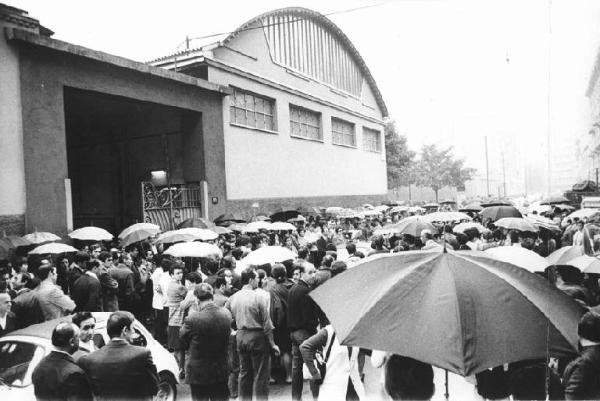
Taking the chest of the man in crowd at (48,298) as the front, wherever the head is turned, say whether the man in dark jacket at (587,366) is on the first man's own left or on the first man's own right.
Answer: on the first man's own right

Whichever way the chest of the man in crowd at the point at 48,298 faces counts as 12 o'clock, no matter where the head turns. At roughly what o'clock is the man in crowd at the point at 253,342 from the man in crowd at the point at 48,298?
the man in crowd at the point at 253,342 is roughly at 3 o'clock from the man in crowd at the point at 48,298.

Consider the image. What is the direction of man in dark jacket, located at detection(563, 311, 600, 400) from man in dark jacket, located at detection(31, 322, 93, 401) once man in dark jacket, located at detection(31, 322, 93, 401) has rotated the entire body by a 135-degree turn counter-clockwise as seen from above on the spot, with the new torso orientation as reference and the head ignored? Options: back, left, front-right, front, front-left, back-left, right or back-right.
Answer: back-left

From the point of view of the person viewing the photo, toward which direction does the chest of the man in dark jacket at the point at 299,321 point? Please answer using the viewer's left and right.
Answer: facing away from the viewer and to the right of the viewer

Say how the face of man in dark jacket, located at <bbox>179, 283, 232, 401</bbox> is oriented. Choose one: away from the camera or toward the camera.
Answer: away from the camera

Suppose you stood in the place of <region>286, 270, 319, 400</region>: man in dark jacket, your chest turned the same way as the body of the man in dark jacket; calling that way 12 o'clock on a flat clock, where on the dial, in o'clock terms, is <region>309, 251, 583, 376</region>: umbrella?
The umbrella is roughly at 4 o'clock from the man in dark jacket.
